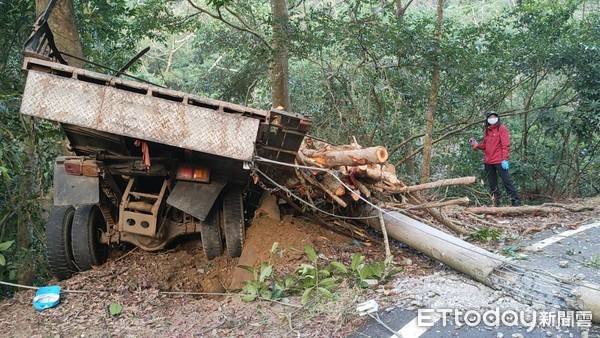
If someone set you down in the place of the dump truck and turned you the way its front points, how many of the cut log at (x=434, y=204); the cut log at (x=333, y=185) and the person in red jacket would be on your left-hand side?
0

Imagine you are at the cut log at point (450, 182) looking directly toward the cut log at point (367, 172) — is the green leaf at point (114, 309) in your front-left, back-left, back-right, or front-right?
front-left

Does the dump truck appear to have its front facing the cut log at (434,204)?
no

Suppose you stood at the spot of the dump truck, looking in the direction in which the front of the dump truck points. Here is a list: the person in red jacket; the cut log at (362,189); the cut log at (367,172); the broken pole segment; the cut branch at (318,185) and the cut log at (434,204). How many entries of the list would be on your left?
0

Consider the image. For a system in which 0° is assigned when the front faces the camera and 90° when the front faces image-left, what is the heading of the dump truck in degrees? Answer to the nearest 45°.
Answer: approximately 180°

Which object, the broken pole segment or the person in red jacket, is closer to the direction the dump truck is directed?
the person in red jacket

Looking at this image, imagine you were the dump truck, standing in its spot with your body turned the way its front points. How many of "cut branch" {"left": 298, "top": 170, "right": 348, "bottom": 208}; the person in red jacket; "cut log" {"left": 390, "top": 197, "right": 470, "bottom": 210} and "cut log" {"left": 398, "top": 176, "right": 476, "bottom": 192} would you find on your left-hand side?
0

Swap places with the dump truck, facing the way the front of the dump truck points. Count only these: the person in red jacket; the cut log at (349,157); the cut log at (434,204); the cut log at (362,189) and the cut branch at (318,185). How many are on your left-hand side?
0

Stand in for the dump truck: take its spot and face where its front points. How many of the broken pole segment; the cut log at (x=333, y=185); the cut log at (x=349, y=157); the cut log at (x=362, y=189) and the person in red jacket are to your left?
0

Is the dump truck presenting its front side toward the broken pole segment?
no

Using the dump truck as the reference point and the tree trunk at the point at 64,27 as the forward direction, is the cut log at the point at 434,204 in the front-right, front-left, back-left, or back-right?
back-right

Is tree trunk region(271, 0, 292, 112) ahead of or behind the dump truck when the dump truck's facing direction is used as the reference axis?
ahead

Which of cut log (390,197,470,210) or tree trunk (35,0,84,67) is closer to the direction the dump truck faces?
the tree trunk

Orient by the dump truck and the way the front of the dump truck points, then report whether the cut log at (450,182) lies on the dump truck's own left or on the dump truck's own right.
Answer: on the dump truck's own right

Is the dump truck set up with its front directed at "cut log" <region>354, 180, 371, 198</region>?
no

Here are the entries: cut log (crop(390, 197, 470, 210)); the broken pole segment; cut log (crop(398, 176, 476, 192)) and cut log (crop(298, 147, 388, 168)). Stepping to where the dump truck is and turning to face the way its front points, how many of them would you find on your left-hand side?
0

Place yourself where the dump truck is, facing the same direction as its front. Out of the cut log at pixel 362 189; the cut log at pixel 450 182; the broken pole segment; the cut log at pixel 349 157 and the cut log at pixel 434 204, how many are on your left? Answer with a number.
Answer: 0

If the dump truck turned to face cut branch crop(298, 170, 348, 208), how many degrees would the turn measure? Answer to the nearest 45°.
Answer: approximately 90° to its right
